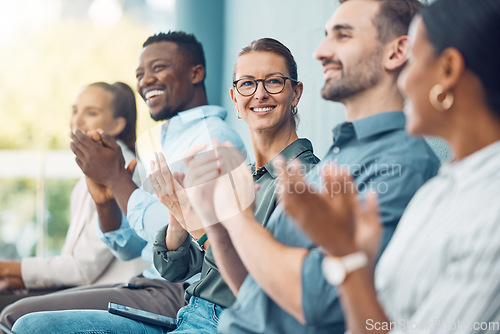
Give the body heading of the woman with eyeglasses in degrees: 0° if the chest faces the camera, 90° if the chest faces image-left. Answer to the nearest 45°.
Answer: approximately 45°

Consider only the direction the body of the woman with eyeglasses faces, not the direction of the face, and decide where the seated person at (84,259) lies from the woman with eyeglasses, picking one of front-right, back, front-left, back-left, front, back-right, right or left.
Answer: right

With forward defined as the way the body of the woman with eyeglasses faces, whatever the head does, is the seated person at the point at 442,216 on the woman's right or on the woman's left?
on the woman's left

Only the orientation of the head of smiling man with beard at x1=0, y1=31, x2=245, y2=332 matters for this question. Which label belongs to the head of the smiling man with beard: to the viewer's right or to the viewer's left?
to the viewer's left
